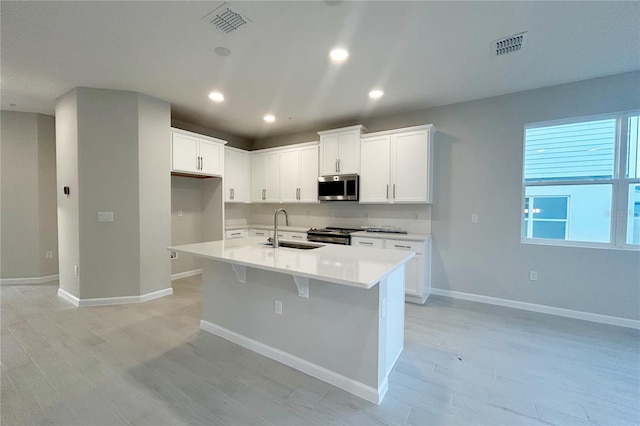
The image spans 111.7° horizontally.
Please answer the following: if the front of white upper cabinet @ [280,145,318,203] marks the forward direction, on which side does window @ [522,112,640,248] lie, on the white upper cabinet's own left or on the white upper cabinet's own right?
on the white upper cabinet's own left

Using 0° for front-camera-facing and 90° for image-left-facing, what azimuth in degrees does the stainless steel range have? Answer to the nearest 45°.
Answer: approximately 45°

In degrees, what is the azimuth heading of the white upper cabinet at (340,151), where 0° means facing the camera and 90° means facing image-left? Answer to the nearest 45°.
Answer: approximately 45°

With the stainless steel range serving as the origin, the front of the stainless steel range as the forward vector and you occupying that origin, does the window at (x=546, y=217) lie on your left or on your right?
on your left
